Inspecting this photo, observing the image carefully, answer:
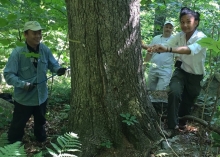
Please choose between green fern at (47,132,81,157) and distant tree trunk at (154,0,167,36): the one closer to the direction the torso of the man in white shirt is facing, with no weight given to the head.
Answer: the green fern

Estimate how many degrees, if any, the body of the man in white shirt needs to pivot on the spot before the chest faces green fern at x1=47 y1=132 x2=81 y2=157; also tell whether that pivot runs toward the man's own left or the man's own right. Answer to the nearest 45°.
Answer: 0° — they already face it

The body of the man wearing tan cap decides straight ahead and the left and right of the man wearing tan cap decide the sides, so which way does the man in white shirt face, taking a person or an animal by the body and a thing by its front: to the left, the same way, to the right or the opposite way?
to the right

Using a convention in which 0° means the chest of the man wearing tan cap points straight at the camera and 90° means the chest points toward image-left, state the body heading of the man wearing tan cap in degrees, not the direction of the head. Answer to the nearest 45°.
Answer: approximately 315°

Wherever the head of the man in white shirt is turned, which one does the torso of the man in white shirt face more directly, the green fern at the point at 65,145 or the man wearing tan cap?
the green fern

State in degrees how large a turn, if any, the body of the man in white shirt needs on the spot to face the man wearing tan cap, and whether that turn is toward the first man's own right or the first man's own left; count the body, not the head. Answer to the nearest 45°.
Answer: approximately 45° to the first man's own right

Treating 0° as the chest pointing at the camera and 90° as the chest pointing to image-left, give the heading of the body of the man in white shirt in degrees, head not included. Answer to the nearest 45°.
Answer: approximately 0°

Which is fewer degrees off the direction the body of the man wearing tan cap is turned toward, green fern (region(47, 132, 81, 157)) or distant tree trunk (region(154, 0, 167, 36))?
the green fern
